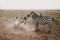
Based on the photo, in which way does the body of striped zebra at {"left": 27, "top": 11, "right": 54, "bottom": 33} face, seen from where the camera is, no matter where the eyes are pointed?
to the viewer's left
